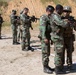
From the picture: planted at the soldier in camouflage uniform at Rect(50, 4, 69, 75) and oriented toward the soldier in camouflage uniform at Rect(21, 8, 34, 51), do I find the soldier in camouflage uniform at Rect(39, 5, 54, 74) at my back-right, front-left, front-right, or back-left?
front-left

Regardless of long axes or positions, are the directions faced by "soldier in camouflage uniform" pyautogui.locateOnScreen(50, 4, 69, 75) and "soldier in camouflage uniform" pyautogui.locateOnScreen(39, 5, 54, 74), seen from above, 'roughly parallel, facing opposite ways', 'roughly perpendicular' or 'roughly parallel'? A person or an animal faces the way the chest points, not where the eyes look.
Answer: roughly parallel

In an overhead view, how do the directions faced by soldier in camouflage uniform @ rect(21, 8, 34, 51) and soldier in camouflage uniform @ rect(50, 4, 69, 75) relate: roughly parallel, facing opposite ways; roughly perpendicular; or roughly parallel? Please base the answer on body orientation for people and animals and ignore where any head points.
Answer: roughly parallel

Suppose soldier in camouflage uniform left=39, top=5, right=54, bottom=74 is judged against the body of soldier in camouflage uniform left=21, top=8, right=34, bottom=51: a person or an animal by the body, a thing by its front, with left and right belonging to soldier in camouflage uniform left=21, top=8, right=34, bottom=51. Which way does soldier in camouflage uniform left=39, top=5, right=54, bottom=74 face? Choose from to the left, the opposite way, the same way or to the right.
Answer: the same way
